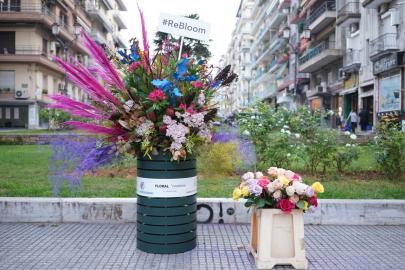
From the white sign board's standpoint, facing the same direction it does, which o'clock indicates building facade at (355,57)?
The building facade is roughly at 7 o'clock from the white sign board.

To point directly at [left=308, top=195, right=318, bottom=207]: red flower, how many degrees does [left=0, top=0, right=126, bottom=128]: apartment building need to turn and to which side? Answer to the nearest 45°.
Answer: approximately 45° to its right

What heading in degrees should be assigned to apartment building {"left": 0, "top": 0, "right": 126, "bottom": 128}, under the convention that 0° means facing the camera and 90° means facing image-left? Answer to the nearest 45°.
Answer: approximately 315°

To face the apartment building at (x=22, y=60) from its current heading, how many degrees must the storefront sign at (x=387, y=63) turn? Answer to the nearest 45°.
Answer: approximately 45° to its right

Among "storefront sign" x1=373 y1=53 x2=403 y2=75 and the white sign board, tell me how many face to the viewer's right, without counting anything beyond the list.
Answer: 0

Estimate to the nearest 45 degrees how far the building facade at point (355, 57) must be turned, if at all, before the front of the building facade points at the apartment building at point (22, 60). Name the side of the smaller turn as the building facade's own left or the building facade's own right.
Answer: approximately 45° to the building facade's own right

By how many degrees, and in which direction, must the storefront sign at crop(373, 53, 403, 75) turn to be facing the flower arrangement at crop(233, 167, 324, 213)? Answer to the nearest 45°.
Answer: approximately 45° to its left

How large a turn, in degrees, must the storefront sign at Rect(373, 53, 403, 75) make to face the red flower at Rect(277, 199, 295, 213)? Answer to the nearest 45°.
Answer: approximately 45° to its left

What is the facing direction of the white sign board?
toward the camera

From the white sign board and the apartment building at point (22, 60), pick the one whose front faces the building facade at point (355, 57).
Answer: the apartment building

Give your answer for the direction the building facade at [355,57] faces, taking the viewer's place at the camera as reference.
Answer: facing the viewer and to the left of the viewer

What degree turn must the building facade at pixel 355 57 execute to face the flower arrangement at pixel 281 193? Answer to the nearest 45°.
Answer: approximately 45° to its left
